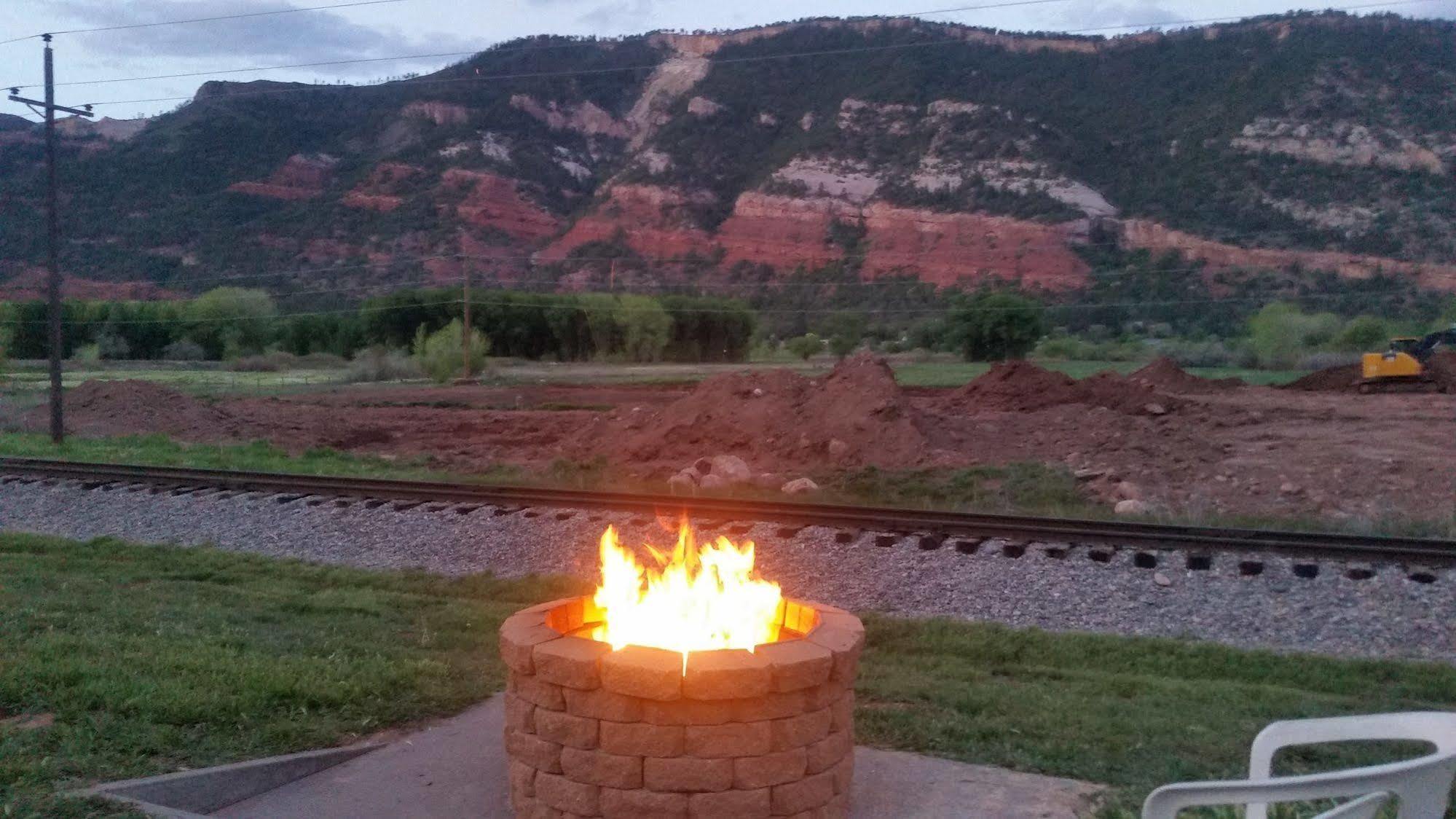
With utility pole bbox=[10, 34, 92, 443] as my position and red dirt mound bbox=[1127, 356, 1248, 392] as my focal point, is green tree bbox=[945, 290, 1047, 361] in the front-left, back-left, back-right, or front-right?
front-left

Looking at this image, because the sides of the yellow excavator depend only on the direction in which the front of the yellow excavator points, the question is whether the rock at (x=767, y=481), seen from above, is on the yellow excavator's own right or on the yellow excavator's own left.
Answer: on the yellow excavator's own right

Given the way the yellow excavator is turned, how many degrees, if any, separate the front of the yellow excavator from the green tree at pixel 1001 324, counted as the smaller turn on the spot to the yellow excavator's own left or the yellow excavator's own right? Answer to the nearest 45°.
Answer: approximately 135° to the yellow excavator's own left

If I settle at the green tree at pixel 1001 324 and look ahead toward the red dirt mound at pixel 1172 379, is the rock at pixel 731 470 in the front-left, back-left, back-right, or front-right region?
front-right

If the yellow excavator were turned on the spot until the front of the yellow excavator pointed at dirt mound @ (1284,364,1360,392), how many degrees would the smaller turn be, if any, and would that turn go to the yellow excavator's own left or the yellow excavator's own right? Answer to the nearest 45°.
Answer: approximately 135° to the yellow excavator's own left

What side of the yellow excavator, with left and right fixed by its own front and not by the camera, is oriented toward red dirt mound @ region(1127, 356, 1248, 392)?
back

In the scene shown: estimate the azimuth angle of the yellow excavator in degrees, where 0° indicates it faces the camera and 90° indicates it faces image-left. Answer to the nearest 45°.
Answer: approximately 270°

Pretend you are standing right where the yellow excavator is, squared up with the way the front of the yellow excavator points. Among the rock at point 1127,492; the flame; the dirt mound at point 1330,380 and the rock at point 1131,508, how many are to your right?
3

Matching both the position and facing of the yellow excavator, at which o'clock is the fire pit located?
The fire pit is roughly at 3 o'clock from the yellow excavator.

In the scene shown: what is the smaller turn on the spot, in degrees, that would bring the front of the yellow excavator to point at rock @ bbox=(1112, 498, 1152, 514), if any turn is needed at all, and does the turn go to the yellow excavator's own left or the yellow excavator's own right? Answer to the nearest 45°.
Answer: approximately 90° to the yellow excavator's own right

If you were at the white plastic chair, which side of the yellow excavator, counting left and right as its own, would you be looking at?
right

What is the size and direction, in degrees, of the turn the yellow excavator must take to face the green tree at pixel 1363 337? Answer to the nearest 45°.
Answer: approximately 90° to its left

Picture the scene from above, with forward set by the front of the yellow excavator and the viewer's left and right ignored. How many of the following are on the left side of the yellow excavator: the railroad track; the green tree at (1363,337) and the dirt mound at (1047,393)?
1

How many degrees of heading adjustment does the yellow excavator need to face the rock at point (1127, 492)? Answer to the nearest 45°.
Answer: approximately 90° to its right

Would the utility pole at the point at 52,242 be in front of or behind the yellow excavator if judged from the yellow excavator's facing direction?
behind

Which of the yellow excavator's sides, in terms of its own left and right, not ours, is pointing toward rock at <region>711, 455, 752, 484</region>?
right

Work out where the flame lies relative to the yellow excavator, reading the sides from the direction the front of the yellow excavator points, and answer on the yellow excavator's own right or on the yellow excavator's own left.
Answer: on the yellow excavator's own right
